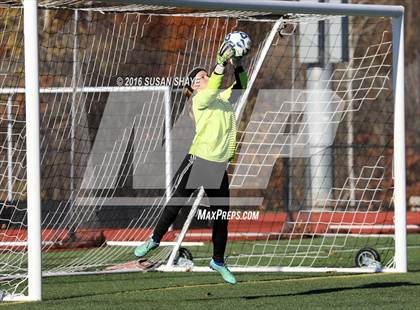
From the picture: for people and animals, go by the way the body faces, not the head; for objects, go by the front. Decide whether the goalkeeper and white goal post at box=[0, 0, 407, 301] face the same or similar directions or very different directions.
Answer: same or similar directions

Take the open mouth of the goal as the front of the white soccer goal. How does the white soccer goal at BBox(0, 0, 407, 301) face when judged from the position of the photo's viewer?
facing the viewer and to the right of the viewer

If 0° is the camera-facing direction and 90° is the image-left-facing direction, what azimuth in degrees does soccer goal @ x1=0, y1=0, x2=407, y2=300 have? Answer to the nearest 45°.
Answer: approximately 315°

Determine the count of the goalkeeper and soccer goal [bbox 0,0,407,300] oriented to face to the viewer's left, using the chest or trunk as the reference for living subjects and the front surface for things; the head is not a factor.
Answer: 0
